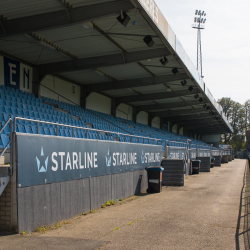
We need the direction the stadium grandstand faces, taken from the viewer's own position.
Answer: facing the viewer and to the right of the viewer
